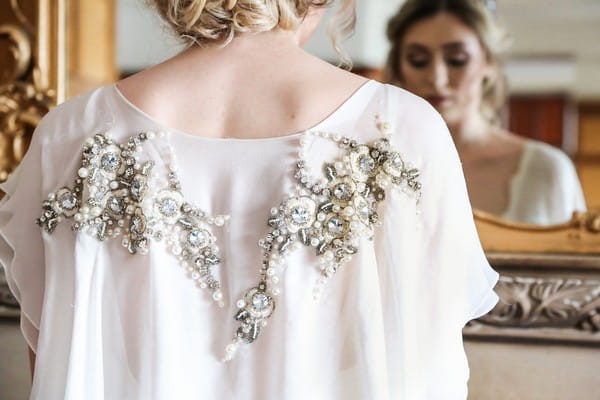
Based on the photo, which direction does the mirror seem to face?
toward the camera

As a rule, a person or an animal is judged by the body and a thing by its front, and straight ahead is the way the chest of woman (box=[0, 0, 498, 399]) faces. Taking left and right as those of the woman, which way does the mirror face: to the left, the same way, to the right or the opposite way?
the opposite way

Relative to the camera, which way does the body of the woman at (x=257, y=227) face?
away from the camera

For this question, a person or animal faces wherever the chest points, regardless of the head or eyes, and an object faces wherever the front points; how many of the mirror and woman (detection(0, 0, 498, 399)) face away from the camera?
1

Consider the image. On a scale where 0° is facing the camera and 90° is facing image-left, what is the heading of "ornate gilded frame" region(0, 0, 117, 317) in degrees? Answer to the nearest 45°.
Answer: approximately 0°

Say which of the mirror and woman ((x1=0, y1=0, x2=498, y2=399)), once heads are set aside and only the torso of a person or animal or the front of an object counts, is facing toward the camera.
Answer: the mirror
